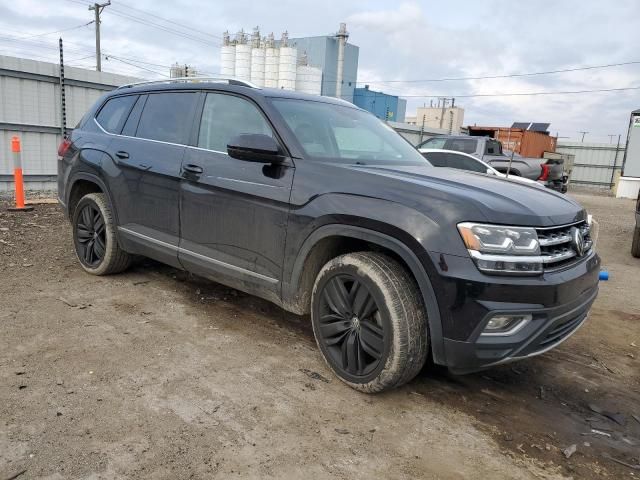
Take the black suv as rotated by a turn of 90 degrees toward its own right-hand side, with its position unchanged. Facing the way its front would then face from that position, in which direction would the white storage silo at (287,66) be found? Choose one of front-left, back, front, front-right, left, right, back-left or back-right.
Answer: back-right

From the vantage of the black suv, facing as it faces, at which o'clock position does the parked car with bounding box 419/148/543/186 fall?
The parked car is roughly at 8 o'clock from the black suv.

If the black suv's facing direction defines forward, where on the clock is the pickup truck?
The pickup truck is roughly at 8 o'clock from the black suv.

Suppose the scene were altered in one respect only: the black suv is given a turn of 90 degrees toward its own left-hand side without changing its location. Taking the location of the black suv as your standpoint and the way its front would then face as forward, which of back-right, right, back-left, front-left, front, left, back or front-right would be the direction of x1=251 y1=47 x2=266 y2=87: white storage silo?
front-left

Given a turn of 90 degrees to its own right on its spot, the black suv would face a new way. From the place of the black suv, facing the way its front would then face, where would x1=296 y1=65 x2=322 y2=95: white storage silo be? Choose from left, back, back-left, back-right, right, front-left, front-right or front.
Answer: back-right

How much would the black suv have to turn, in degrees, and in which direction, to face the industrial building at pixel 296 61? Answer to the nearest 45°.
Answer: approximately 135° to its left

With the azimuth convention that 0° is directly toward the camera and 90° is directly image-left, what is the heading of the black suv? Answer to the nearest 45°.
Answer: approximately 315°

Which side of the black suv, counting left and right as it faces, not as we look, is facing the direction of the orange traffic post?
back

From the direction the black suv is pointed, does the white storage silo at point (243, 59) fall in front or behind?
behind

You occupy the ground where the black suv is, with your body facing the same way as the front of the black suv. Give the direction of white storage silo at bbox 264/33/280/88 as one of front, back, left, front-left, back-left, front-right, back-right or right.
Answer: back-left

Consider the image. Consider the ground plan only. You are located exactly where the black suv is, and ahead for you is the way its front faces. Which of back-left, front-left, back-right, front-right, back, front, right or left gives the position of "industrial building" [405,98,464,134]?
back-left

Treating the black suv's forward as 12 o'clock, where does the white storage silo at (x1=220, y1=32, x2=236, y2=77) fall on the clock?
The white storage silo is roughly at 7 o'clock from the black suv.

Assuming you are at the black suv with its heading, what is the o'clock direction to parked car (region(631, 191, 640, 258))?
The parked car is roughly at 9 o'clock from the black suv.

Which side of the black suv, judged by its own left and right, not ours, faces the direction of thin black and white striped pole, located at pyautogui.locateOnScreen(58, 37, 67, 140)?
back
